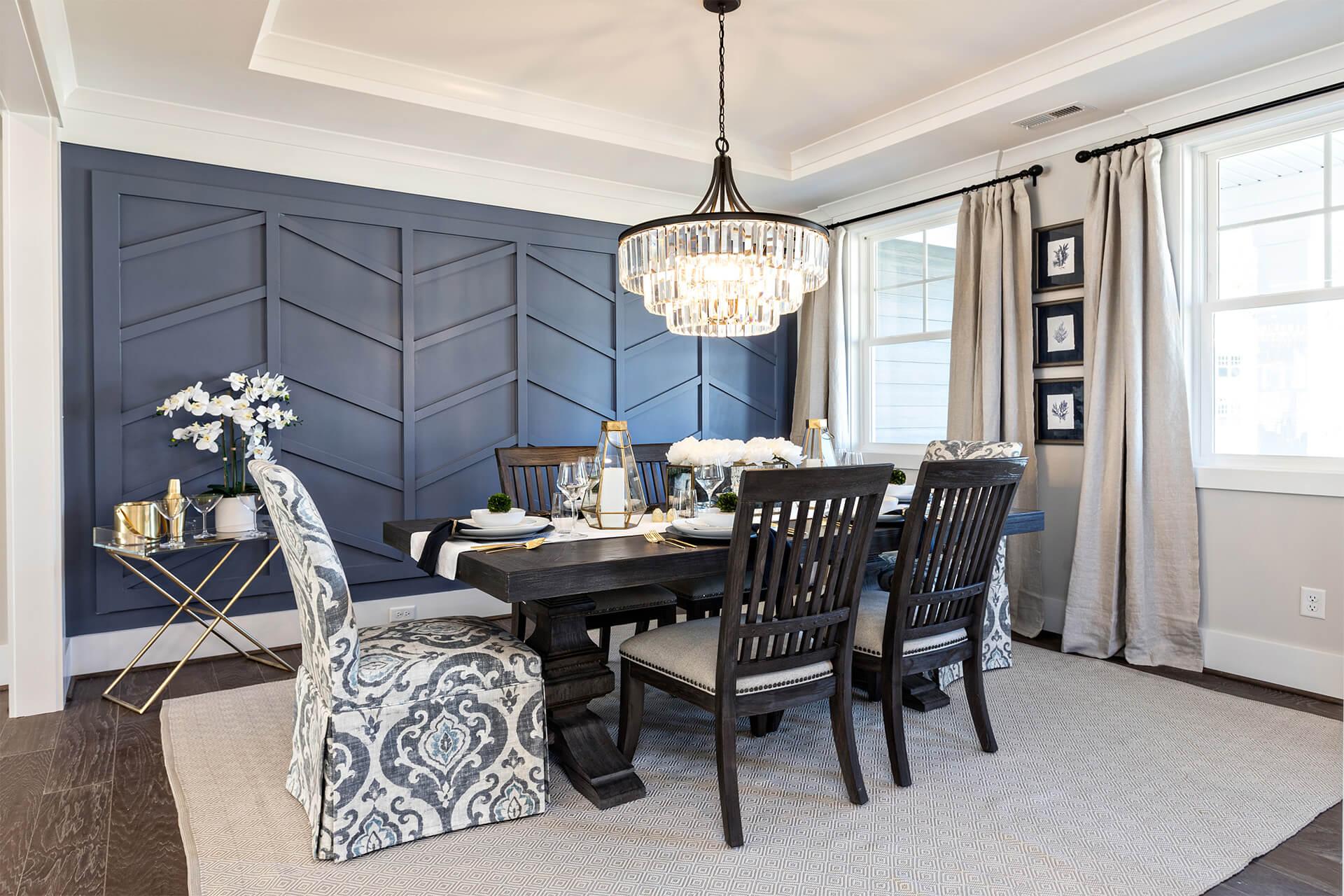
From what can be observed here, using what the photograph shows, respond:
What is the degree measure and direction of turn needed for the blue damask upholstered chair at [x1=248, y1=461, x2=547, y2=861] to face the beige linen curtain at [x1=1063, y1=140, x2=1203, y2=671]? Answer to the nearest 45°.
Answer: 0° — it already faces it

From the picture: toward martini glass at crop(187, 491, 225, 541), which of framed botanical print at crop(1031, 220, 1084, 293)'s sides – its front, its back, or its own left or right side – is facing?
front

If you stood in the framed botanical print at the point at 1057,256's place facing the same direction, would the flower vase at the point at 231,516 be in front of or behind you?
in front

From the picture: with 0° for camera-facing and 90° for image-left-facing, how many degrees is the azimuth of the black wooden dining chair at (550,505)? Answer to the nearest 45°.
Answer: approximately 315°

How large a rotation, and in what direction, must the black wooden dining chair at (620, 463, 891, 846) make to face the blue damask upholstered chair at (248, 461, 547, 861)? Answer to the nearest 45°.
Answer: approximately 45° to its left

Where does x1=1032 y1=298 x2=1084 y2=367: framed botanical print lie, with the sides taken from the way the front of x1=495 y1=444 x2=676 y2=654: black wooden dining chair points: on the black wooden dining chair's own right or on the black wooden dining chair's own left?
on the black wooden dining chair's own left

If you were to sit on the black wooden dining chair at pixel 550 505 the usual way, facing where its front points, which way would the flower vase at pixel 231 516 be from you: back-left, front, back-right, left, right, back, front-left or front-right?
back-right

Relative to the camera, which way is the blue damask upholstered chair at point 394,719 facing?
to the viewer's right

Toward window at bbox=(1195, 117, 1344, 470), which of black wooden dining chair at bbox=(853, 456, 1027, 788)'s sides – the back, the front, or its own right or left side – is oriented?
right

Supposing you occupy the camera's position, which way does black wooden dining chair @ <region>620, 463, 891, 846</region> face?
facing away from the viewer and to the left of the viewer

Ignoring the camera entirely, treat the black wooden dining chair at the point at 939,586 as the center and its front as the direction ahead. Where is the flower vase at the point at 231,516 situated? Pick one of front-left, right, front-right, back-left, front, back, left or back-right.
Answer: front-left

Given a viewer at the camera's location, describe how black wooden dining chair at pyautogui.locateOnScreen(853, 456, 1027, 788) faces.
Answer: facing away from the viewer and to the left of the viewer

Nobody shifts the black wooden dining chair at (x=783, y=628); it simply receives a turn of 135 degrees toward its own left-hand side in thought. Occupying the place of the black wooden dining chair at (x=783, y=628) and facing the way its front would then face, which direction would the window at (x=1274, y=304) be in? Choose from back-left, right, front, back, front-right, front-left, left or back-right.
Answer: back-left

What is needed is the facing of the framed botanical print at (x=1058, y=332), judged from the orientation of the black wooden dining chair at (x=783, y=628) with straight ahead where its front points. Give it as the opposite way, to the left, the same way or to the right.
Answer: to the left
